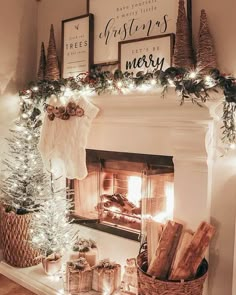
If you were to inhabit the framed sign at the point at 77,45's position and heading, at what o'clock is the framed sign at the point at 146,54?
the framed sign at the point at 146,54 is roughly at 9 o'clock from the framed sign at the point at 77,45.

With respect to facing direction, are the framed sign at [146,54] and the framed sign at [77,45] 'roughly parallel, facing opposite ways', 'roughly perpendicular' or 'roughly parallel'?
roughly parallel

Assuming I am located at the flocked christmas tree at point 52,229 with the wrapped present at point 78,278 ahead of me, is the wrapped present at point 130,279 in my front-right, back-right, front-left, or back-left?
front-left

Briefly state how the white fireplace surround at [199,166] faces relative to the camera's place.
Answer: facing the viewer and to the left of the viewer

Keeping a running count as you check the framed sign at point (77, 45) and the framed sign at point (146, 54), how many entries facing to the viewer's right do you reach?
0

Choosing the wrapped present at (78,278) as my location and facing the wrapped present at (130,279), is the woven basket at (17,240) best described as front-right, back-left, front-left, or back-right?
back-left

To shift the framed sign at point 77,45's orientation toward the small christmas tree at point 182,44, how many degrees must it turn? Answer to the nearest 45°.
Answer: approximately 90° to its left

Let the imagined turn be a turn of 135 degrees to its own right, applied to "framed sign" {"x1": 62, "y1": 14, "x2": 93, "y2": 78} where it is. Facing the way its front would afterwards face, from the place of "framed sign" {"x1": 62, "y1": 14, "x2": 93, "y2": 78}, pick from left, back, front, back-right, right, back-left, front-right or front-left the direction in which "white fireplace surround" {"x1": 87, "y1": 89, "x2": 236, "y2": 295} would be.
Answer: back-right

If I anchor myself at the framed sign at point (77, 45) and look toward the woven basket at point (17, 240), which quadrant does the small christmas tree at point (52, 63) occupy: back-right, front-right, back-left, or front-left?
front-right
